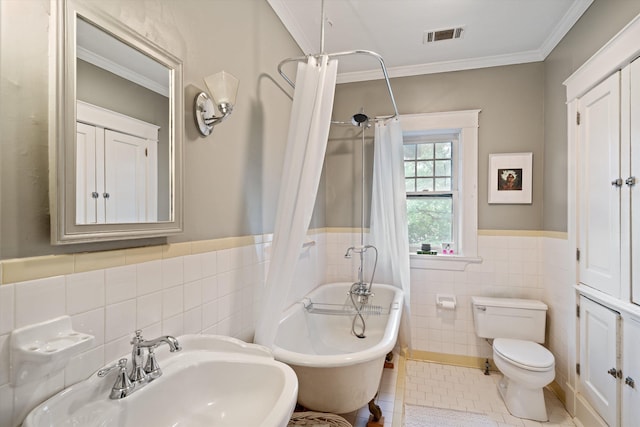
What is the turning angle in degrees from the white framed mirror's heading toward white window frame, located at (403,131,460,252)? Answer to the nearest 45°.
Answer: approximately 45° to its left

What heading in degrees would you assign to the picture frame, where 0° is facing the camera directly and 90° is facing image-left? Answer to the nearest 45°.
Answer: approximately 0°

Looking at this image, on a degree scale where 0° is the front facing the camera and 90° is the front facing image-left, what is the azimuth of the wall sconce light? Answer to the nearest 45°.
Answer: approximately 315°

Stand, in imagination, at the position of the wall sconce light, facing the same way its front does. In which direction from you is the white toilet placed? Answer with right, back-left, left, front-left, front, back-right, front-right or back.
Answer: front-left

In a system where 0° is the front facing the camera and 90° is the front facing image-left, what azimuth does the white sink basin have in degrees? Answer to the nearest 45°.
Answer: approximately 315°

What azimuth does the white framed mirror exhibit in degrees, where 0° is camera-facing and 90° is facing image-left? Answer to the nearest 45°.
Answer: approximately 315°

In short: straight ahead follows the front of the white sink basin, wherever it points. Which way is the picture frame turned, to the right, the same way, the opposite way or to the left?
to the right
